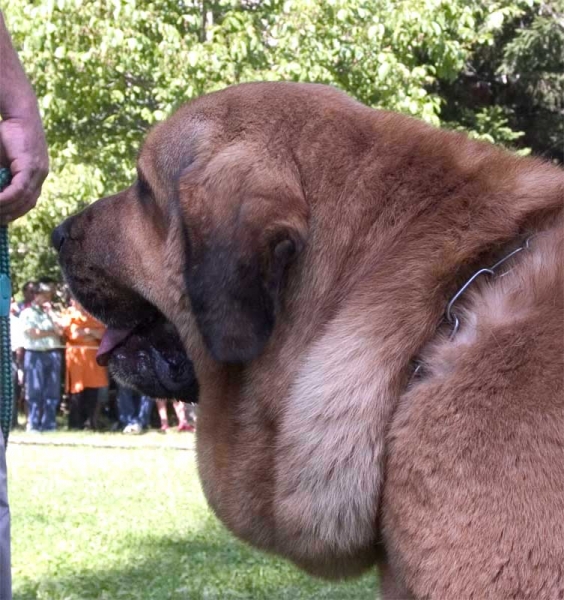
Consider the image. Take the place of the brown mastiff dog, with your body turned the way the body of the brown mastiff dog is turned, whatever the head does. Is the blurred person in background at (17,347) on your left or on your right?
on your right

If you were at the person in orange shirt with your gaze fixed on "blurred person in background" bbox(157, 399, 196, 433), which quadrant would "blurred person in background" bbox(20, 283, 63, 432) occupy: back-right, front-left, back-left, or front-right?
back-right

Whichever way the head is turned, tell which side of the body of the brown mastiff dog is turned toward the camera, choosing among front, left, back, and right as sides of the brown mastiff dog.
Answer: left

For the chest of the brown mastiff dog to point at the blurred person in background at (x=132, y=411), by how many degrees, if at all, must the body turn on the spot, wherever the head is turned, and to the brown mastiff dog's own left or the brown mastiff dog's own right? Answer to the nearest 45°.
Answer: approximately 90° to the brown mastiff dog's own right

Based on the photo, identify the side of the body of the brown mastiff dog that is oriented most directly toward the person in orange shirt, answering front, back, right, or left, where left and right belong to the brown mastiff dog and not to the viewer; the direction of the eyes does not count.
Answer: right
